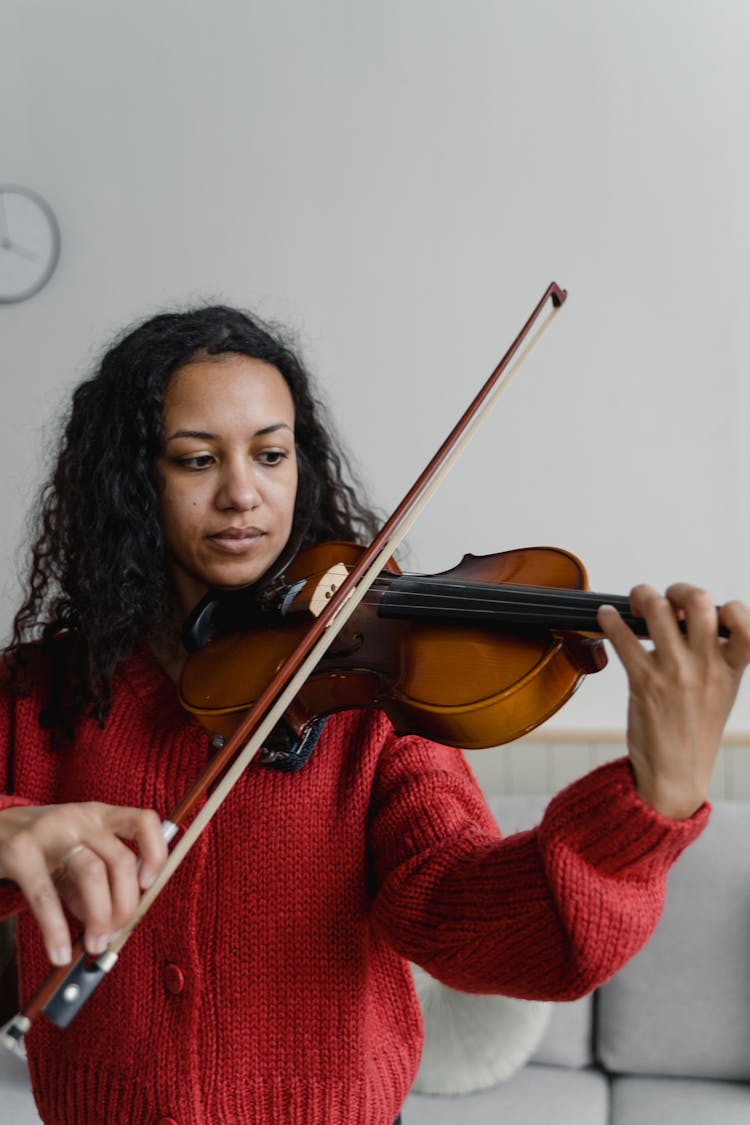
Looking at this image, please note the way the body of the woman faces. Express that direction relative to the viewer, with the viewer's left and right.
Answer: facing the viewer

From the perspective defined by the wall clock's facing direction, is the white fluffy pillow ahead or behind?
ahead

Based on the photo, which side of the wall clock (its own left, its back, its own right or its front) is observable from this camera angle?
front

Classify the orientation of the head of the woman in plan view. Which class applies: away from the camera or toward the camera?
toward the camera

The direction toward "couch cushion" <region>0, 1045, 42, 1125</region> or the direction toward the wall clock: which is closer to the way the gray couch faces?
the couch cushion

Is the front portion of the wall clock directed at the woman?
yes

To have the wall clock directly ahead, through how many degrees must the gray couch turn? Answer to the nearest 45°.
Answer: approximately 90° to its right
